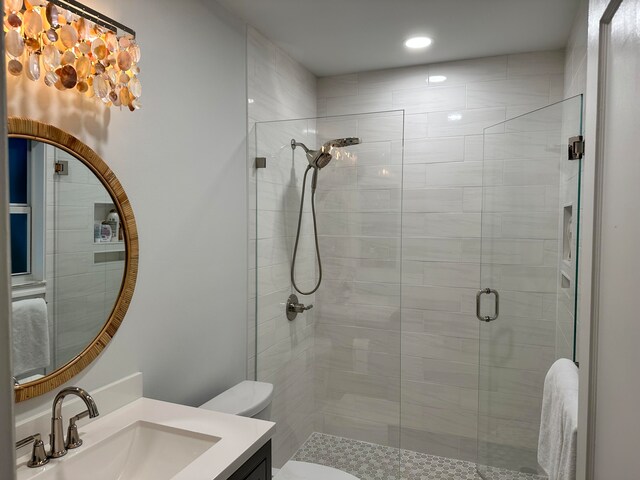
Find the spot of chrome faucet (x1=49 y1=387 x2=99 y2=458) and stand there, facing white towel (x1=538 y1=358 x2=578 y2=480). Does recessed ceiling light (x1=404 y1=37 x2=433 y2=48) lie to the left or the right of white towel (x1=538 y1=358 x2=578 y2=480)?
left

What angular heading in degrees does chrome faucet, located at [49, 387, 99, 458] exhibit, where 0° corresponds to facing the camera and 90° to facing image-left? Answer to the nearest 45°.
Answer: approximately 315°

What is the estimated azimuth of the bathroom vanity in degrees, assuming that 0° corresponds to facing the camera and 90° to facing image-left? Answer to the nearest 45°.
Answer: approximately 315°

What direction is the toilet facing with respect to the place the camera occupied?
facing the viewer and to the right of the viewer

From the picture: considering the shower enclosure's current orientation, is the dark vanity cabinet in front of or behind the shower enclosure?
in front

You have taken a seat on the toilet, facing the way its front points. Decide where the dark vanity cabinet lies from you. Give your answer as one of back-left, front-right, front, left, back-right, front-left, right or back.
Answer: front-right

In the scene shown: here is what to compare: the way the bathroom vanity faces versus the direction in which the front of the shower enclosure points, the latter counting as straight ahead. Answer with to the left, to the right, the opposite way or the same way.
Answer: to the left

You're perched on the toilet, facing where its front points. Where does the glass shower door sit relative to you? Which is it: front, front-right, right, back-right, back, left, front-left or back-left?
front-left

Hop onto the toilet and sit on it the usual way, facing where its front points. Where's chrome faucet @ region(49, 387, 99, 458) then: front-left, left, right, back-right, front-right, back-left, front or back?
right

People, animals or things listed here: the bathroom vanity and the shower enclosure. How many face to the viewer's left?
0

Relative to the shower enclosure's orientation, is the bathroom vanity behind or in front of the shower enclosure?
in front

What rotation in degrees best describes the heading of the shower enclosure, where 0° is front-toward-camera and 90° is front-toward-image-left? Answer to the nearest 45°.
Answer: approximately 0°
